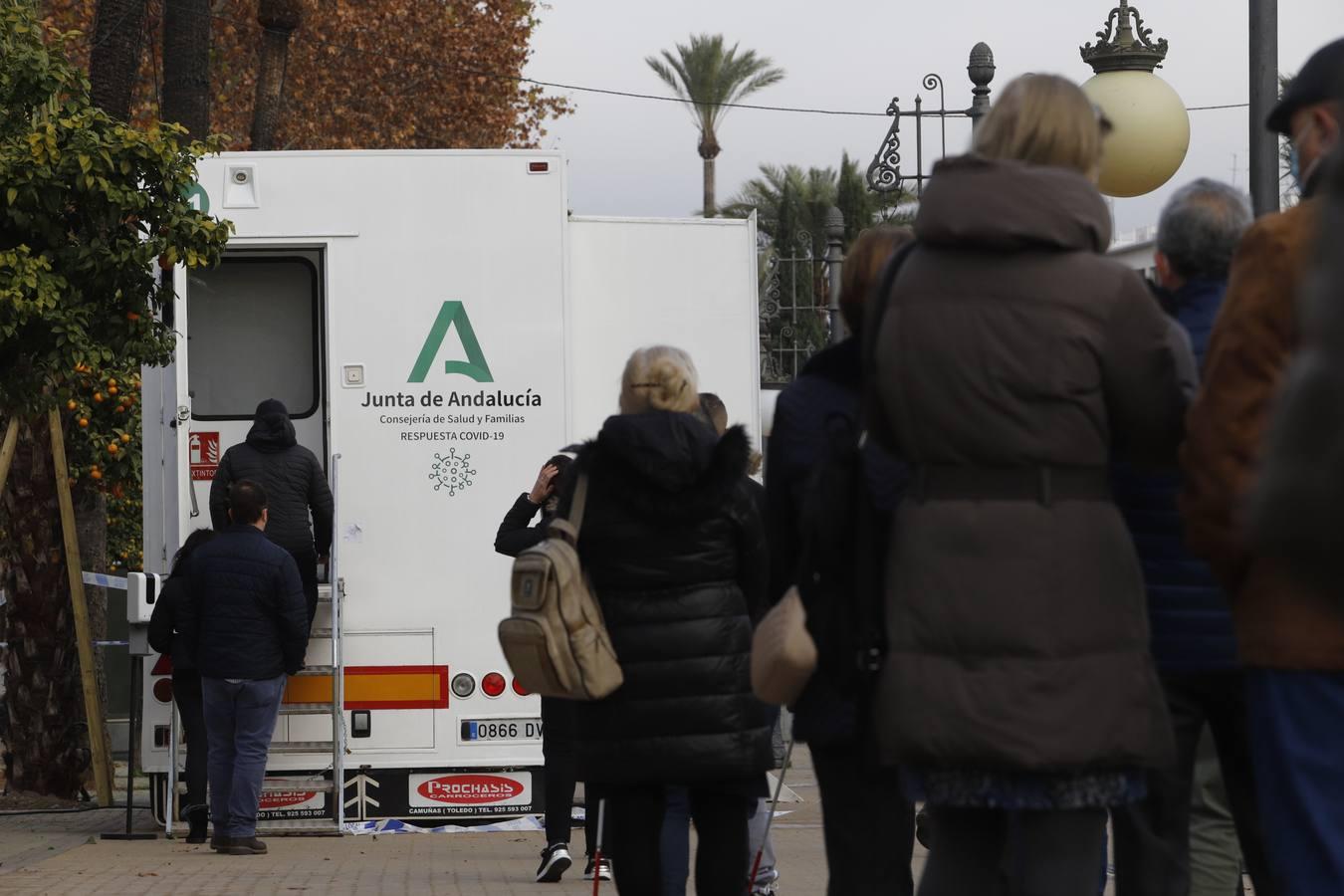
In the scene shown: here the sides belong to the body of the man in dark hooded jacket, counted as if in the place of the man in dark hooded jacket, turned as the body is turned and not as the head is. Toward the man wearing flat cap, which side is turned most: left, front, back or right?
back

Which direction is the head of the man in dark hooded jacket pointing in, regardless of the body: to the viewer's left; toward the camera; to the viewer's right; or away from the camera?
away from the camera

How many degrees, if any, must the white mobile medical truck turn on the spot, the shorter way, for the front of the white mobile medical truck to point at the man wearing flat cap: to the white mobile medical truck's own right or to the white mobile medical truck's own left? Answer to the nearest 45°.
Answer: approximately 180°

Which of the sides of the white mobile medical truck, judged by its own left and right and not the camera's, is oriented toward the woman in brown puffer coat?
back

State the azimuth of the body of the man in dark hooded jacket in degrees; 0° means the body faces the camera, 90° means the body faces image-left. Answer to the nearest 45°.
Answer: approximately 180°

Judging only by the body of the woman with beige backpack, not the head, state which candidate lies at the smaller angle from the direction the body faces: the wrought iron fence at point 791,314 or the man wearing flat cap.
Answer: the wrought iron fence

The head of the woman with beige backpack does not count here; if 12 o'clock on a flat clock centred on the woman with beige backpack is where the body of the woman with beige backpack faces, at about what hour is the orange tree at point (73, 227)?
The orange tree is roughly at 11 o'clock from the woman with beige backpack.

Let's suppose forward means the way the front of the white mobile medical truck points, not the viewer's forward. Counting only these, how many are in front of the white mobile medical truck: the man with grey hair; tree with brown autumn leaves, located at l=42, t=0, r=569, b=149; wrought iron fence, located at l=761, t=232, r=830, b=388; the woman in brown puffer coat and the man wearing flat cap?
2

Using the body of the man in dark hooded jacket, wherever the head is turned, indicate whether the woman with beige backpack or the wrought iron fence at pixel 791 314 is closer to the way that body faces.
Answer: the wrought iron fence

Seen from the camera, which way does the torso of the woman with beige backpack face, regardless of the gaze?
away from the camera

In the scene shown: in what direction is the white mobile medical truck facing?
away from the camera

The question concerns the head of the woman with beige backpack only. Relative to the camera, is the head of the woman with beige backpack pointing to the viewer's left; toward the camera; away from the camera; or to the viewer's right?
away from the camera

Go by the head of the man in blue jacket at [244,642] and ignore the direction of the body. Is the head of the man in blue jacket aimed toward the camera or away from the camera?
away from the camera

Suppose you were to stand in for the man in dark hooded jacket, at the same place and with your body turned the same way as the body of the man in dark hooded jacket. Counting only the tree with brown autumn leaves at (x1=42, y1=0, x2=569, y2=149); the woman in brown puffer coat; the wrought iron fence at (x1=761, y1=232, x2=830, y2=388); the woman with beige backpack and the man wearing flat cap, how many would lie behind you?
3

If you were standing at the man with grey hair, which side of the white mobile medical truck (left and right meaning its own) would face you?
back
